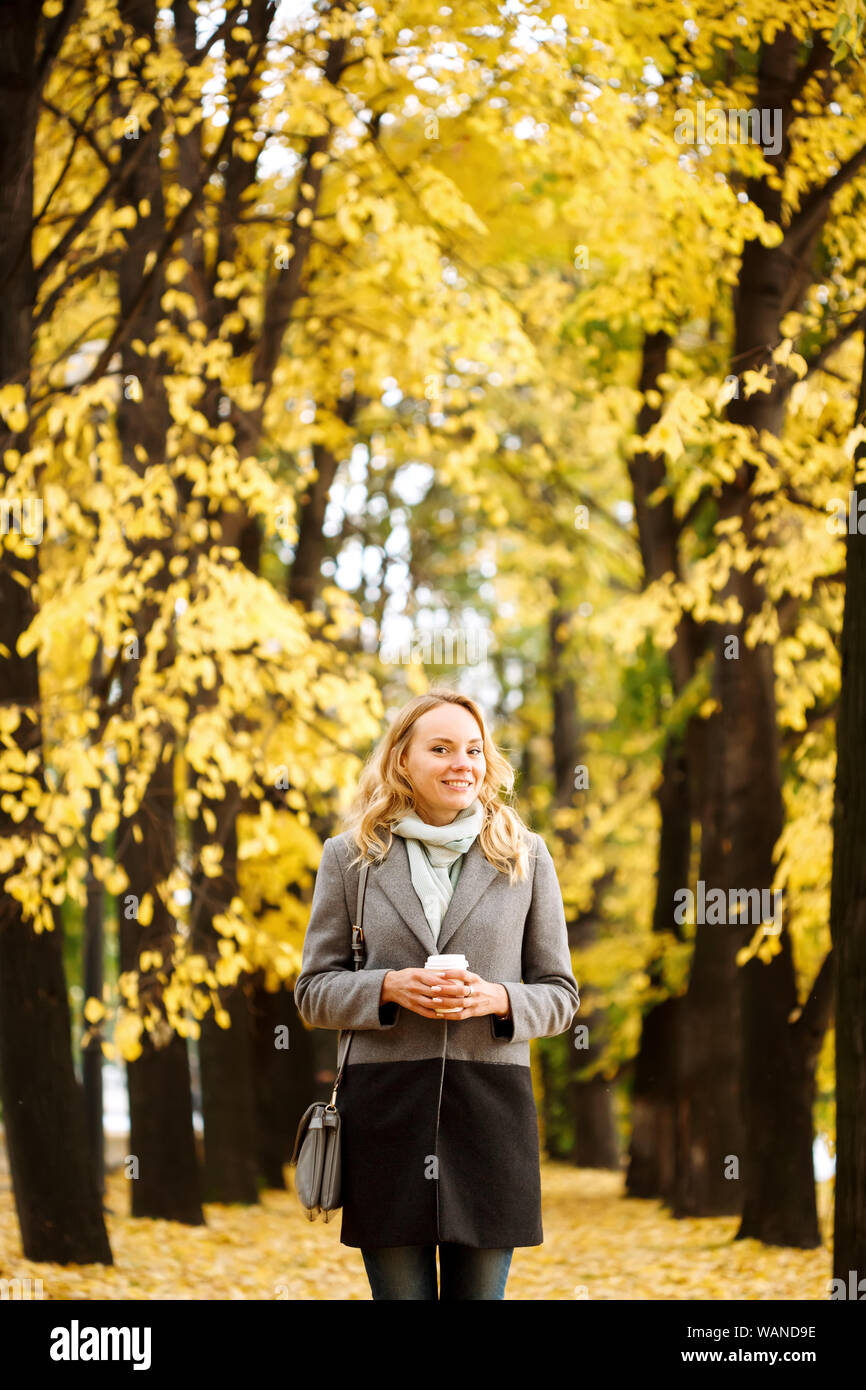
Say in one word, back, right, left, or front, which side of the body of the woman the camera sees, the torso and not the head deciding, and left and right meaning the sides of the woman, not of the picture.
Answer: front

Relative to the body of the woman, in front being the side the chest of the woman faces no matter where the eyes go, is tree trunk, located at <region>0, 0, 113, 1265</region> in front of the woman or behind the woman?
behind

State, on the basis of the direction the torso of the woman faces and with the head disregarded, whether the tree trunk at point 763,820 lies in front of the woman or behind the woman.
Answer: behind

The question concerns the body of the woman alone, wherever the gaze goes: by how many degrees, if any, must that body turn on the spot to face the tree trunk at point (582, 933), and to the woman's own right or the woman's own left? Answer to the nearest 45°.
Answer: approximately 180°

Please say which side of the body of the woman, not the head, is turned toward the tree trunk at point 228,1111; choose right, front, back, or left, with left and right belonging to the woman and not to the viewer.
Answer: back

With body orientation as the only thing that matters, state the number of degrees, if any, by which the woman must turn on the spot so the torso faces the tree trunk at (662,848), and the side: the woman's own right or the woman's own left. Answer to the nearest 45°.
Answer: approximately 180°

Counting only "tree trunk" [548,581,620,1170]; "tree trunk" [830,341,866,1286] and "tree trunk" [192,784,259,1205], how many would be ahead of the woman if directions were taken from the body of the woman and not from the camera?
0

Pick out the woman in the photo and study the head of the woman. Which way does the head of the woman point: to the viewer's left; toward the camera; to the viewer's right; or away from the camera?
toward the camera

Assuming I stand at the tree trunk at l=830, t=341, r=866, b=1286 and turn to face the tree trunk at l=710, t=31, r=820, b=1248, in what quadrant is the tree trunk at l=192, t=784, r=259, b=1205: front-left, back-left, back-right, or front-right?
front-left

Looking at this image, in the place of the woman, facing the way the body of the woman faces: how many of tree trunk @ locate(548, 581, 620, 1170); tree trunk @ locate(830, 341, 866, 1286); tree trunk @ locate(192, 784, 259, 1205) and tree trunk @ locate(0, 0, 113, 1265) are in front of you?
0

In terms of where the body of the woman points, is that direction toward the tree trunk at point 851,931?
no
